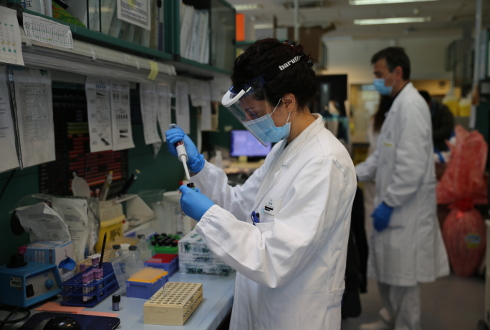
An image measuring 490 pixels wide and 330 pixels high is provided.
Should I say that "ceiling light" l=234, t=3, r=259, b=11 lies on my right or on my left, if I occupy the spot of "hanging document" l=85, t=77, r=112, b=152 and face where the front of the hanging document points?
on my left

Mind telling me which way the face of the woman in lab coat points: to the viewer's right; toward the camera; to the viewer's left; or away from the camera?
to the viewer's left

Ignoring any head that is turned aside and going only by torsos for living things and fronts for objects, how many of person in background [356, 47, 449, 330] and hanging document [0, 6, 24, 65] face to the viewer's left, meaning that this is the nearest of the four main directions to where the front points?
1

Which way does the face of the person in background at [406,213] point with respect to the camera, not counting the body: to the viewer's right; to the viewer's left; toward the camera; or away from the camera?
to the viewer's left

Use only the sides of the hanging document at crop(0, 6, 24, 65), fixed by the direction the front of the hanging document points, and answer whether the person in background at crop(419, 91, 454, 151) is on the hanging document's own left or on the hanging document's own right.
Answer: on the hanging document's own left

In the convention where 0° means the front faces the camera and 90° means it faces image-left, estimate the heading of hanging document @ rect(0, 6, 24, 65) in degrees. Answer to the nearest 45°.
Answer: approximately 315°

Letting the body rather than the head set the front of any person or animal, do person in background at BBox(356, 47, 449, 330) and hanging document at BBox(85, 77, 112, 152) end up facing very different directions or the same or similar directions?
very different directions

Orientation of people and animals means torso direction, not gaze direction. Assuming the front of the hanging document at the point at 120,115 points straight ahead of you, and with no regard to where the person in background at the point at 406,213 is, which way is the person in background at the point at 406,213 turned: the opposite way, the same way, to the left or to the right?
the opposite way

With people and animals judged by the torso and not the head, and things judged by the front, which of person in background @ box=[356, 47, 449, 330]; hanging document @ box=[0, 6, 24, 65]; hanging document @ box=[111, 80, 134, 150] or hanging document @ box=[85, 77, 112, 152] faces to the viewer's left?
the person in background

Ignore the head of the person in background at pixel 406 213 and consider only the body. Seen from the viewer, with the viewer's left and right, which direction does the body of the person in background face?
facing to the left of the viewer
